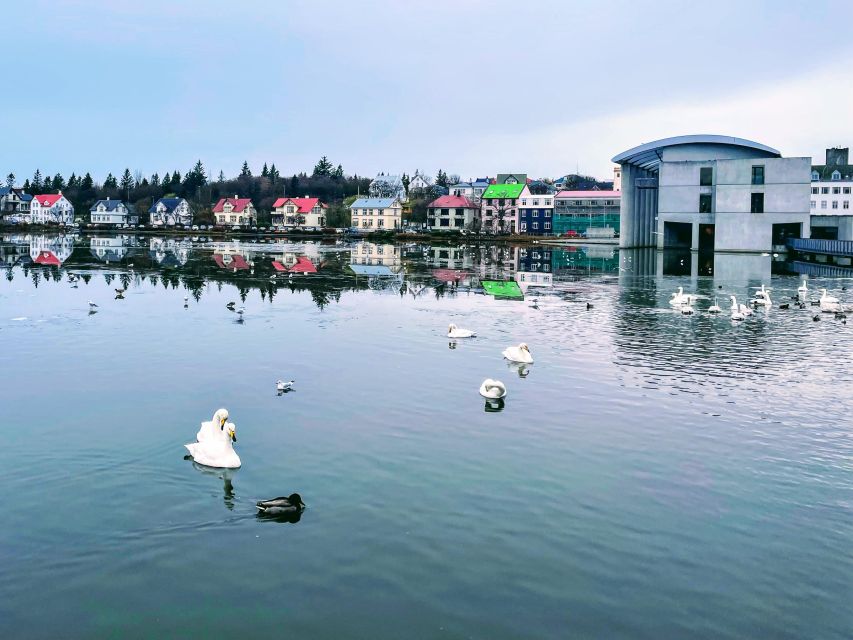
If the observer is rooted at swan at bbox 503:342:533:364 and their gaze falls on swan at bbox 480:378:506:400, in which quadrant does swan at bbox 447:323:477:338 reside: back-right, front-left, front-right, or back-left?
back-right

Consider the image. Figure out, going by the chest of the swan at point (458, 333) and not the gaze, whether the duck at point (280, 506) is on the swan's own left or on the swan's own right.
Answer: on the swan's own left

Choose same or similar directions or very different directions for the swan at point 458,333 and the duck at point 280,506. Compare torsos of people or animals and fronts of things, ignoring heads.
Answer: very different directions

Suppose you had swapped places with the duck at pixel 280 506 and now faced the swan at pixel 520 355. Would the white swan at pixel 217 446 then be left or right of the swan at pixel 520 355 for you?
left

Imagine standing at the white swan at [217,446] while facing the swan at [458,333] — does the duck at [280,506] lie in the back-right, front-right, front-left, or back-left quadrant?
back-right

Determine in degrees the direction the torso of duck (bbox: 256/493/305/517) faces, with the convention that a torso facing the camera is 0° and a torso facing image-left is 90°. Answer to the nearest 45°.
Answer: approximately 270°

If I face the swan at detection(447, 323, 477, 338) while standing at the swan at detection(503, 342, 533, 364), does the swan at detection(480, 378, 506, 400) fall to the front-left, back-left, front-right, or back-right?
back-left

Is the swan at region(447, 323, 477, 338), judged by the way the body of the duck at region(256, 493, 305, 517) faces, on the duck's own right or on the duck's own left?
on the duck's own left

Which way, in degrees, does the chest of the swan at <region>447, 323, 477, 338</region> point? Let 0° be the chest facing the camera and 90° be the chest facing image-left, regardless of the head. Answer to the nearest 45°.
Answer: approximately 90°

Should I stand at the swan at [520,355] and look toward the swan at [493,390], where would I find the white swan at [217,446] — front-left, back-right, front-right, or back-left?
front-right
